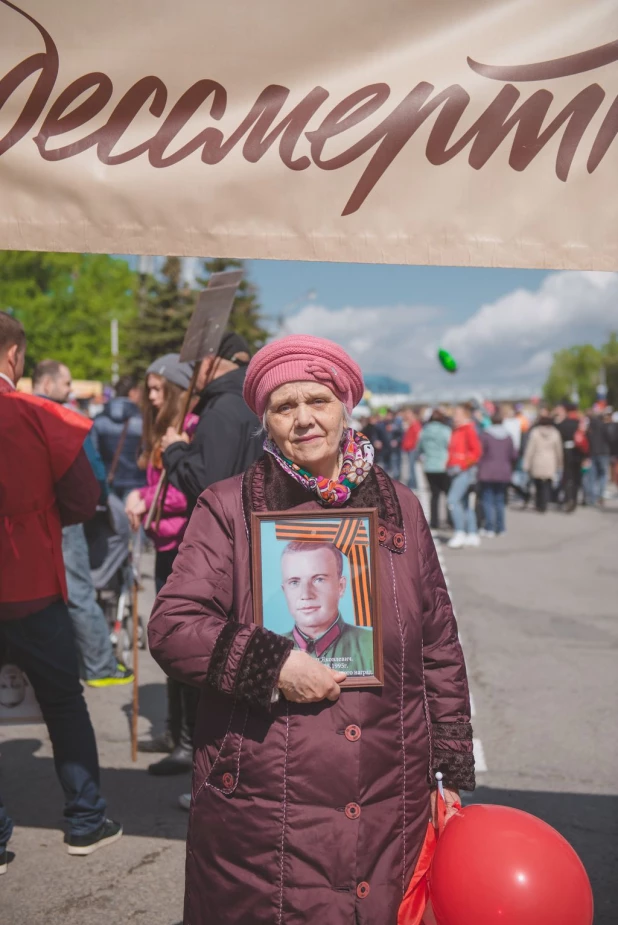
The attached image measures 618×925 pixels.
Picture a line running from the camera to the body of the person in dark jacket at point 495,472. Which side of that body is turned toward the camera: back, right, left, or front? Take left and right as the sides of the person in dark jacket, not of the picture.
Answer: back

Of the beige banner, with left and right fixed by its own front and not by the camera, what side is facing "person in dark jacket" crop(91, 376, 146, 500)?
back

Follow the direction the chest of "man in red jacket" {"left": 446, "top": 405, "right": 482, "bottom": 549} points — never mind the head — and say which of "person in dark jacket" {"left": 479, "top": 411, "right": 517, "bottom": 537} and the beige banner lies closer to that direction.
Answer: the beige banner

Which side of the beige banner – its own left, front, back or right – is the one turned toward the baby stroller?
back

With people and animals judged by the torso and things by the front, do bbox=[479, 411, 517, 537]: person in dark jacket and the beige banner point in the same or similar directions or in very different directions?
very different directions

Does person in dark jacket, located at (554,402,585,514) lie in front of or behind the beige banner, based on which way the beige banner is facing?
behind

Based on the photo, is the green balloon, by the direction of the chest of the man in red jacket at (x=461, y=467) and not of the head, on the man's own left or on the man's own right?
on the man's own right

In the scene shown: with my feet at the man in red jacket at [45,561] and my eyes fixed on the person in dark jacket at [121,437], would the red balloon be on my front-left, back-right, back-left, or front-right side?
back-right

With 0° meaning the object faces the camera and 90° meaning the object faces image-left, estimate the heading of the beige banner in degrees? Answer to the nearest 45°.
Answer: approximately 0°
